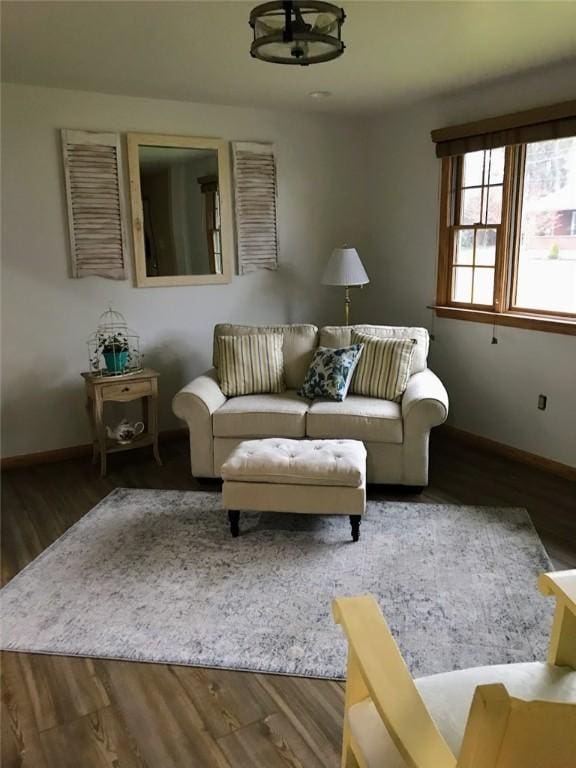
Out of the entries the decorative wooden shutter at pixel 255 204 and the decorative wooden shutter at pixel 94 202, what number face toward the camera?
2

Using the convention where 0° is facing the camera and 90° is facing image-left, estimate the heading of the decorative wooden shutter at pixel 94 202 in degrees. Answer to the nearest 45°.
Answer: approximately 0°

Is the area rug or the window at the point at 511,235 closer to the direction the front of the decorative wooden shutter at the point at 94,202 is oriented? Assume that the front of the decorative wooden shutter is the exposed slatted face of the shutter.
the area rug

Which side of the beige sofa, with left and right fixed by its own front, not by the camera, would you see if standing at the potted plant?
right

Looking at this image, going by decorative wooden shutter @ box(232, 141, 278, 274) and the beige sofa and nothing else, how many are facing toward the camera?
2

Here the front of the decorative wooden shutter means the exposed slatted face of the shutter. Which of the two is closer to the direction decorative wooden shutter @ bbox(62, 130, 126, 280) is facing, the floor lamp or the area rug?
the area rug

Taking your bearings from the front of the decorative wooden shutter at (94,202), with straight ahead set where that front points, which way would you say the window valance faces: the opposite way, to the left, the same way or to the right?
to the right

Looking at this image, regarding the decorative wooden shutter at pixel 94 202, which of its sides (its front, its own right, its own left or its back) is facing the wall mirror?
left

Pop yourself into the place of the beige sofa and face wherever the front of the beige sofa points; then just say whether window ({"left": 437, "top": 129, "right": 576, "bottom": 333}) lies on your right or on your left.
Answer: on your left
